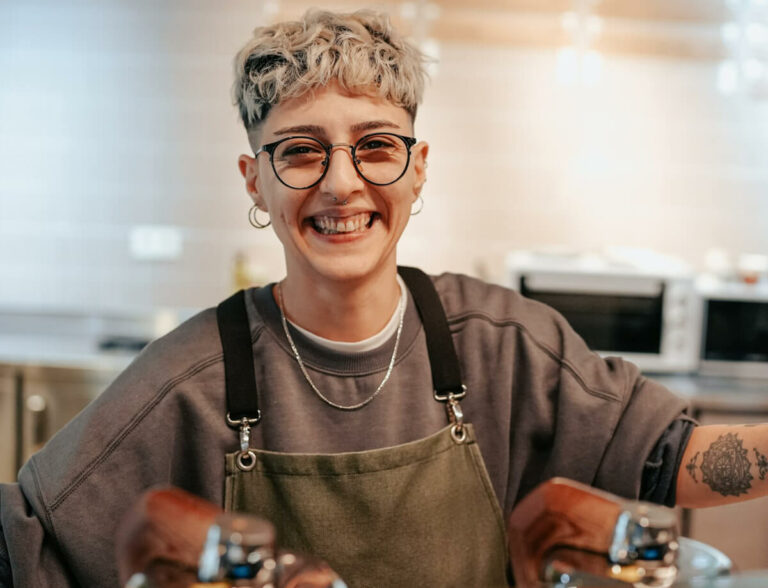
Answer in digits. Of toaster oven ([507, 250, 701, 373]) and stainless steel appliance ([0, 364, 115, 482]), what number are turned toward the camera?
2

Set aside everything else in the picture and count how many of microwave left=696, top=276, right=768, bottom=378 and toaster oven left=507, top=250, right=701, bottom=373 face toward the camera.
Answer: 2

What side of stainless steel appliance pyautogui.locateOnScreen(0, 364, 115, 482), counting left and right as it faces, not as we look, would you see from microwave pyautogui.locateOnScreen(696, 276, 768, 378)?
left

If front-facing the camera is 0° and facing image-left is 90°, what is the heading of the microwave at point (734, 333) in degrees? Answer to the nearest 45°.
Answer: approximately 0°

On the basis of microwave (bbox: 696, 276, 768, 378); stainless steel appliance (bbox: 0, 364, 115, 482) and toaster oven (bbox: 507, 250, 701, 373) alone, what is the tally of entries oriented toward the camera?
3

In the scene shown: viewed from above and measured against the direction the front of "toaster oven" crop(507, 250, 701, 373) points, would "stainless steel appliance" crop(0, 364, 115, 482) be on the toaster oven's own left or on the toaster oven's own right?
on the toaster oven's own right

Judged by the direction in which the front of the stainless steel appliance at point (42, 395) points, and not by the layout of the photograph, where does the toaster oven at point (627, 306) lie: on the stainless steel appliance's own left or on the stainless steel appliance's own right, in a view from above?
on the stainless steel appliance's own left

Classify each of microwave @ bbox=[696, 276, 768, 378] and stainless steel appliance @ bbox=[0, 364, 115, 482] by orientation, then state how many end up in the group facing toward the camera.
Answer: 2
